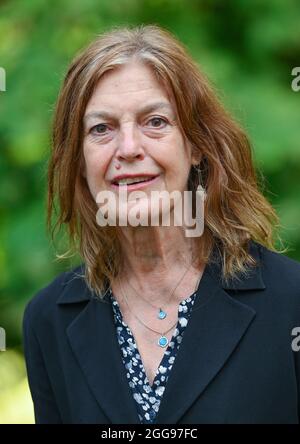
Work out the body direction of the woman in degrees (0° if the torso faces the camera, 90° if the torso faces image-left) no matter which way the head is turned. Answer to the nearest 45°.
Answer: approximately 0°
